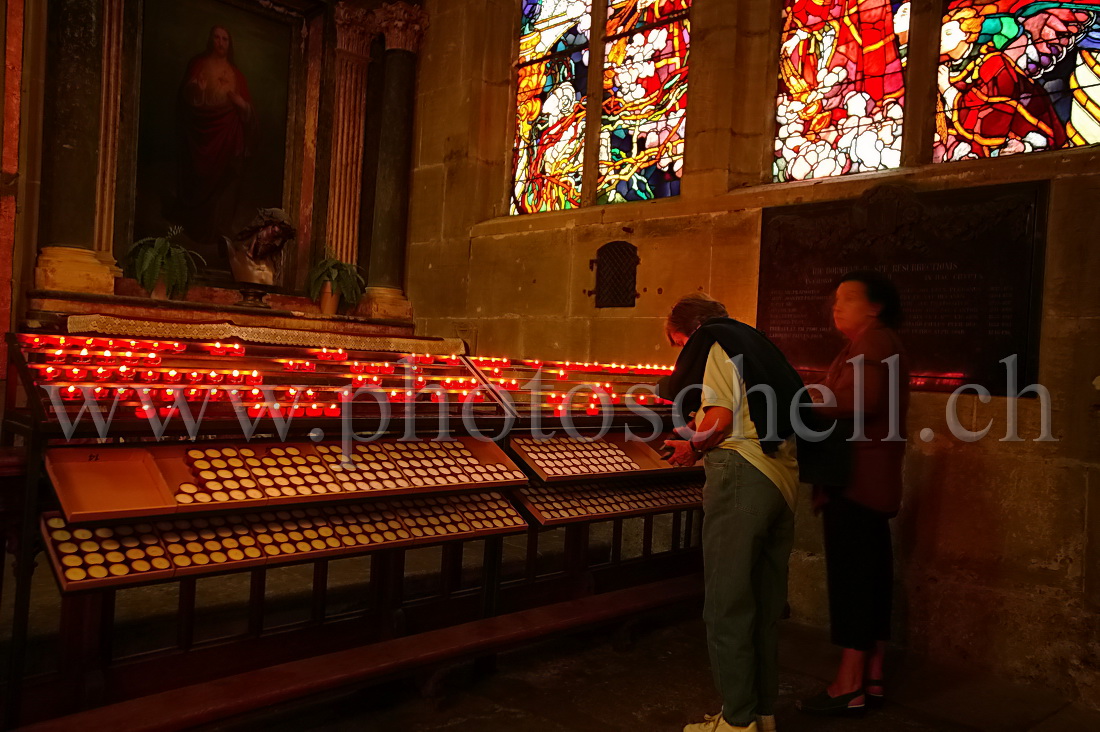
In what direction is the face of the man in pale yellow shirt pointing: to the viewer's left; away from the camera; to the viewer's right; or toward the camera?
to the viewer's left

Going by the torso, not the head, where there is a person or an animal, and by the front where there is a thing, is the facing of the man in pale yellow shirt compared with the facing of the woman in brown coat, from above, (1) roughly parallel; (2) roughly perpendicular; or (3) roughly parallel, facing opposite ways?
roughly parallel

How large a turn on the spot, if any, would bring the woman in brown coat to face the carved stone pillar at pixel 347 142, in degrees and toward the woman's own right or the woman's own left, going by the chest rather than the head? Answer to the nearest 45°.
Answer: approximately 45° to the woman's own right

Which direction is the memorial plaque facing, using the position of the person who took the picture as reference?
facing the viewer and to the left of the viewer

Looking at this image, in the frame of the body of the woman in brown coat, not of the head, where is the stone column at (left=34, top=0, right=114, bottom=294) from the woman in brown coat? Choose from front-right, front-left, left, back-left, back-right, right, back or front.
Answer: front

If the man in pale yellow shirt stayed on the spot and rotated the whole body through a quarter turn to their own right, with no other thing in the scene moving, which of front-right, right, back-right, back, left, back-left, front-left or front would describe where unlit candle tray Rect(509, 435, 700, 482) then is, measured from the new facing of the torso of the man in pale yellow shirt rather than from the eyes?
front-left

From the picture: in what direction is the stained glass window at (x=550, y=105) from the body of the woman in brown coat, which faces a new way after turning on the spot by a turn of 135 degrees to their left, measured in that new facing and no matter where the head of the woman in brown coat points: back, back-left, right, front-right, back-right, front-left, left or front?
back

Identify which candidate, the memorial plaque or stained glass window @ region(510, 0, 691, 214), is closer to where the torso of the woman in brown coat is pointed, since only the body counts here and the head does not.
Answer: the stained glass window

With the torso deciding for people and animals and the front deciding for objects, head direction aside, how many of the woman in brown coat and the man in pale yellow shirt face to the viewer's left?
2

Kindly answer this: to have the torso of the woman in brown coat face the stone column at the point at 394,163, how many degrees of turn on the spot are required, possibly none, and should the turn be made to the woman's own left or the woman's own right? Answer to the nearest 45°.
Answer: approximately 45° to the woman's own right

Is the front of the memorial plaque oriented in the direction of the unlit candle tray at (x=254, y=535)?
yes

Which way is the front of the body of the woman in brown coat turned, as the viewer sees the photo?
to the viewer's left

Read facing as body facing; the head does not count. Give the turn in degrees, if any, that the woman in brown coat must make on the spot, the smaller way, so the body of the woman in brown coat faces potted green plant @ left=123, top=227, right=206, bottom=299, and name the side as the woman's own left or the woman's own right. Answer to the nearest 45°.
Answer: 0° — they already face it

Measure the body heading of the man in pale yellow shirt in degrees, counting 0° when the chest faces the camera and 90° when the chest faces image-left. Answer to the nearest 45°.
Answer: approximately 90°
